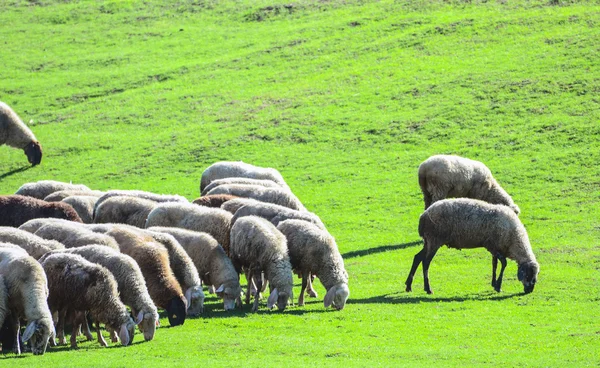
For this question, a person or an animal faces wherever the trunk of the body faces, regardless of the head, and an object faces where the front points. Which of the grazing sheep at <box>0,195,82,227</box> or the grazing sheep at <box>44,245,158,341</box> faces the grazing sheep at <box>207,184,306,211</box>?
the grazing sheep at <box>0,195,82,227</box>

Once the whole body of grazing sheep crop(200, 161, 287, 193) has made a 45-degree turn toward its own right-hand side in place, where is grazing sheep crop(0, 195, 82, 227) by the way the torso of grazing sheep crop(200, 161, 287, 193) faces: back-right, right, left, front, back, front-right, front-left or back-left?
right

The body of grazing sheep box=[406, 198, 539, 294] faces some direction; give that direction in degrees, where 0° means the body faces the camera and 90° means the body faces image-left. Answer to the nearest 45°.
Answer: approximately 270°

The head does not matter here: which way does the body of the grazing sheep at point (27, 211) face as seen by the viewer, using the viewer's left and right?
facing to the right of the viewer

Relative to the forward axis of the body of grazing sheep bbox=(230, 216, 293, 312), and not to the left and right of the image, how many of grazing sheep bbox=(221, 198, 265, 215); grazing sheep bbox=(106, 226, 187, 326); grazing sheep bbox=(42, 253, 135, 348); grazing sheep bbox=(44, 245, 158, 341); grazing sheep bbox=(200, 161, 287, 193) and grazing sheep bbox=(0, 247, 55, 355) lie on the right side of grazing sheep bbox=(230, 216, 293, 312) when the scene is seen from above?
4

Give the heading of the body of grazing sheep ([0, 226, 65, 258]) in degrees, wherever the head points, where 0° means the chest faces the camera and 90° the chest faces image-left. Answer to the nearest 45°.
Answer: approximately 270°

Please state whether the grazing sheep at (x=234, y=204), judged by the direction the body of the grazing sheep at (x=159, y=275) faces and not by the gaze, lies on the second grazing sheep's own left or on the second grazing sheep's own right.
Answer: on the second grazing sheep's own left

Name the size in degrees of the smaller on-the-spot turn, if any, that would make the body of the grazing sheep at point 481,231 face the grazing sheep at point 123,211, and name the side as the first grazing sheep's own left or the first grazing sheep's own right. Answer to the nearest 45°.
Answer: approximately 180°
